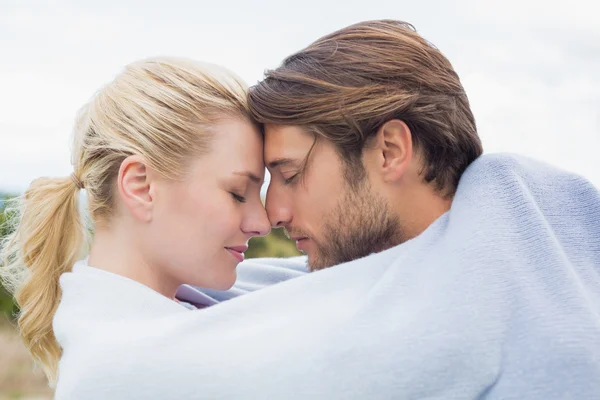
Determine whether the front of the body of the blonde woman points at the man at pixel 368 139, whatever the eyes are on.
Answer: yes

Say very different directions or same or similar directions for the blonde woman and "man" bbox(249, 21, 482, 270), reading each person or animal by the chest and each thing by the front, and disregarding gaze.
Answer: very different directions

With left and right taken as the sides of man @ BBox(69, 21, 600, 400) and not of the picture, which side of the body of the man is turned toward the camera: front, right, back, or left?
left

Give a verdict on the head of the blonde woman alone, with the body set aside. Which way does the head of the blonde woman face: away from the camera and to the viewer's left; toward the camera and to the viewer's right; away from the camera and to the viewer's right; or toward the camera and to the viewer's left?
toward the camera and to the viewer's right

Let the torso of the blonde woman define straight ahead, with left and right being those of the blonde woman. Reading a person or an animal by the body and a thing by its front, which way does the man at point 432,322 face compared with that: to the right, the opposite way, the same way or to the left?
the opposite way

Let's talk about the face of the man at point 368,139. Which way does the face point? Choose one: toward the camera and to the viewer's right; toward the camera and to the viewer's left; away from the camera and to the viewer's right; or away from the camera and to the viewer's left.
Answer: toward the camera and to the viewer's left

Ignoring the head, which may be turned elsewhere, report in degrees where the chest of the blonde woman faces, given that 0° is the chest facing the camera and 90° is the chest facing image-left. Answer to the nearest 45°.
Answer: approximately 270°

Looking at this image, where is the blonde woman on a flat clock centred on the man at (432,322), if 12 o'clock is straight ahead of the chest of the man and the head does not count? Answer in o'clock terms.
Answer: The blonde woman is roughly at 1 o'clock from the man.

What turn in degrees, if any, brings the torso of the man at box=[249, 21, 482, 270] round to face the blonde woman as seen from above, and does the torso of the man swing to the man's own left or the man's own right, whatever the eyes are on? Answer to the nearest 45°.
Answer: approximately 45° to the man's own left
